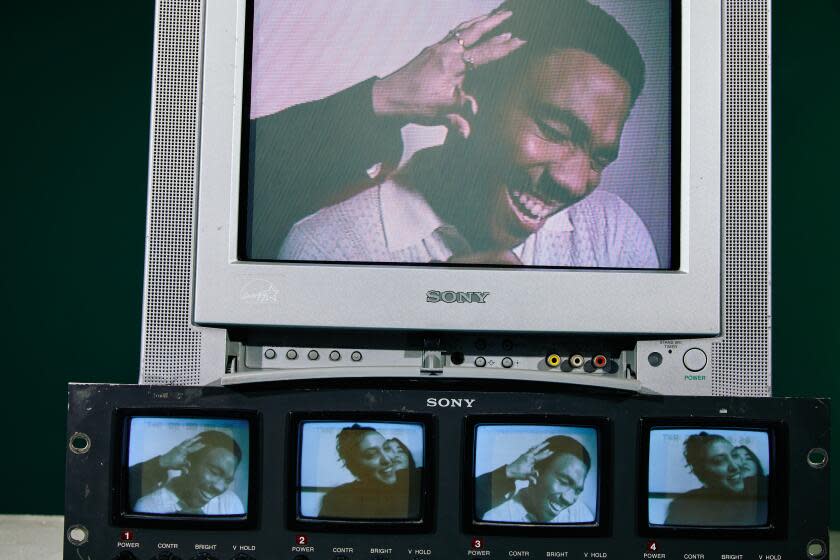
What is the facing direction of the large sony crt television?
toward the camera
